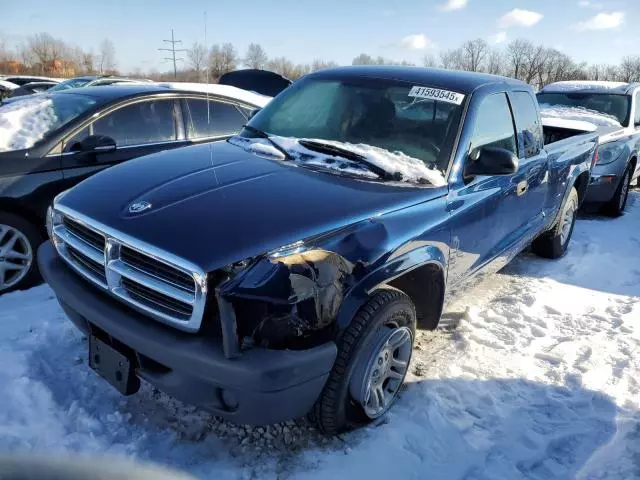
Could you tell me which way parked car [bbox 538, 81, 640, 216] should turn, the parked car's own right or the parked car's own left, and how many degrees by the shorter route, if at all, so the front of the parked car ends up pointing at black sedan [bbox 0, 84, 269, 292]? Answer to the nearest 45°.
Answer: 0° — it already faces it

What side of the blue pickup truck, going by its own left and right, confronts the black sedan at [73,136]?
right

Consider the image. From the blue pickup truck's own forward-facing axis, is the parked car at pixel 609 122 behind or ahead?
behind

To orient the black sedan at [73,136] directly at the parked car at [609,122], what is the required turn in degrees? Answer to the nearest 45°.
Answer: approximately 135° to its left

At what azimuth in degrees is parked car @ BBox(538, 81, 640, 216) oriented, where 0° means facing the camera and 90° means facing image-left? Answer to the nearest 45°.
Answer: approximately 45°

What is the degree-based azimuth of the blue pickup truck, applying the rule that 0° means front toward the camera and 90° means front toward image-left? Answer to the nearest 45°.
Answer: approximately 45°

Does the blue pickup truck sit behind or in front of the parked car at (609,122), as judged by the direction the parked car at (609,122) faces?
in front

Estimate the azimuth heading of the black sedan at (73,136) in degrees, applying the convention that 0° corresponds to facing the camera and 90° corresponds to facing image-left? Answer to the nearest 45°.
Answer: approximately 45°
